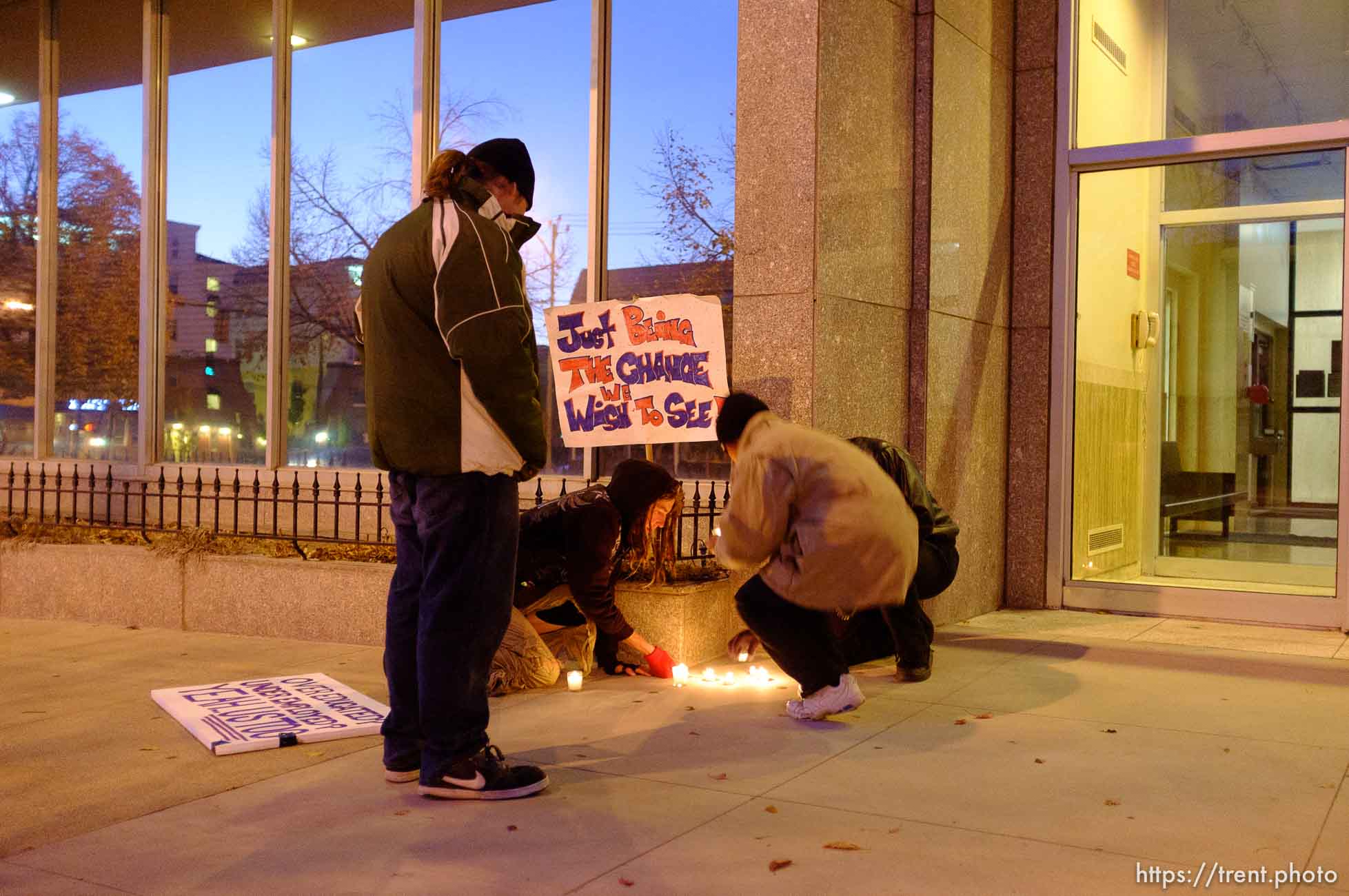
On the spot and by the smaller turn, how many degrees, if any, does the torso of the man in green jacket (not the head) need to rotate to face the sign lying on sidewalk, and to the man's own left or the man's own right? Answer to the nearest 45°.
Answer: approximately 90° to the man's own left

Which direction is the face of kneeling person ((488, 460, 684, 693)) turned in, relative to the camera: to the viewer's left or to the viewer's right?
to the viewer's right

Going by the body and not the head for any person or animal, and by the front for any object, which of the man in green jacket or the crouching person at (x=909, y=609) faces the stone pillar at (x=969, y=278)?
the man in green jacket

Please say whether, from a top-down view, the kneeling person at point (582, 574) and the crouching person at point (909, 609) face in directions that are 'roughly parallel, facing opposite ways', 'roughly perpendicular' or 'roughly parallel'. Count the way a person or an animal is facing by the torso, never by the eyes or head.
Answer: roughly parallel, facing opposite ways

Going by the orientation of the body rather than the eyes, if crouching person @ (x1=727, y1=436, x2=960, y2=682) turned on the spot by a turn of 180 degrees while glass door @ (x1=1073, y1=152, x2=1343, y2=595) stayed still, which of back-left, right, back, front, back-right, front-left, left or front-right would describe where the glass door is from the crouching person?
front-left

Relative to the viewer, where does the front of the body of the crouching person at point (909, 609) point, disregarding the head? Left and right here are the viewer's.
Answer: facing to the left of the viewer

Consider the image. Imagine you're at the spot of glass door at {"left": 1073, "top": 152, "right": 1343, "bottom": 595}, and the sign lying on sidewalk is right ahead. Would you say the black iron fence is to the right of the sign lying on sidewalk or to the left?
right

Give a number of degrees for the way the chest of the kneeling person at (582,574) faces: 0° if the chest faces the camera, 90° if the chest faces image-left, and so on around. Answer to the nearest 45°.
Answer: approximately 270°

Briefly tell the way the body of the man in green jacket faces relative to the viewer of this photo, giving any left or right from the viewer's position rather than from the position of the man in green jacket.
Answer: facing away from the viewer and to the right of the viewer

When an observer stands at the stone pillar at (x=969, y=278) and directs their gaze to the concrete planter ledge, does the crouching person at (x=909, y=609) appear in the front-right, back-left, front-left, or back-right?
front-left

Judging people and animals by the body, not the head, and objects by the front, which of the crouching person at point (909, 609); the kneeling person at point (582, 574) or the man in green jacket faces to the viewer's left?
the crouching person at point (909, 609)

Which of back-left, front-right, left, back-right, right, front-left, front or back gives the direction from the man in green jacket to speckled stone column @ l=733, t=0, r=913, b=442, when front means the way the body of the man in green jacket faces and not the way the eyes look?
front

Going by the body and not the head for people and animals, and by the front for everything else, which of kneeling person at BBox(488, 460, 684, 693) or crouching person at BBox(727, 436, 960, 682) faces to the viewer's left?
crouching person at BBox(727, 436, 960, 682)
